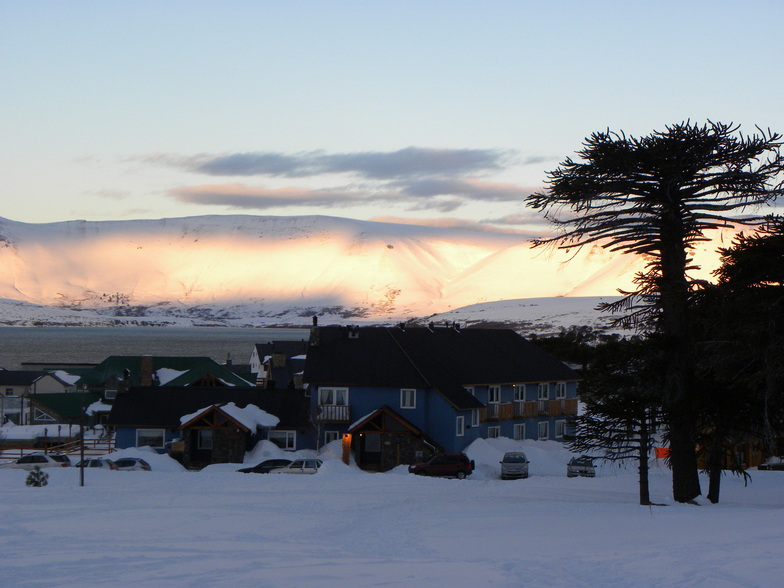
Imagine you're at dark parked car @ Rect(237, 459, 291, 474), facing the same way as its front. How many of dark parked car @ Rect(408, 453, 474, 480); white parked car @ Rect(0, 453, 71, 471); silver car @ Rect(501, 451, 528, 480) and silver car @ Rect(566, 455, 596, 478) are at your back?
3

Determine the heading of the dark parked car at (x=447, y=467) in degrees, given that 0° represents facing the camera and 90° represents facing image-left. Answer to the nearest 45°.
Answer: approximately 90°

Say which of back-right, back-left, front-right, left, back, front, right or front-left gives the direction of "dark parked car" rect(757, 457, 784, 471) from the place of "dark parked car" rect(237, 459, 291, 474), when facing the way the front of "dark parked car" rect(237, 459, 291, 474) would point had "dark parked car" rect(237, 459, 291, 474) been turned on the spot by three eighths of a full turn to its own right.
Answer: front-right

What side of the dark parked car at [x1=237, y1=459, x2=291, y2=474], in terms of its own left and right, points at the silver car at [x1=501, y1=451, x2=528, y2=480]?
back

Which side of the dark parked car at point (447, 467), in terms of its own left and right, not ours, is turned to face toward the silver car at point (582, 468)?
back

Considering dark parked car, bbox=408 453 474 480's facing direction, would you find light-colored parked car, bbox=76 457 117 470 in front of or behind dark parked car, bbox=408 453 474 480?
in front

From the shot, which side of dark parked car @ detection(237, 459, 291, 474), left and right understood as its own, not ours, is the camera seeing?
left

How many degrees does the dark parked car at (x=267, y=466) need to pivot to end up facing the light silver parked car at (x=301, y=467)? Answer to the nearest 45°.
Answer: approximately 135° to its left

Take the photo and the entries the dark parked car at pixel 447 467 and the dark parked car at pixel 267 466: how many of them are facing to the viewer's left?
2

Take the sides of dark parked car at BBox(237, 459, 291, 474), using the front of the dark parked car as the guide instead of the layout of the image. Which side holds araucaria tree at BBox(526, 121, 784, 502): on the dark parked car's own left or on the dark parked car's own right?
on the dark parked car's own left
